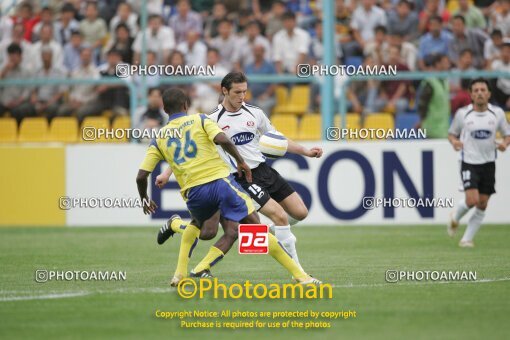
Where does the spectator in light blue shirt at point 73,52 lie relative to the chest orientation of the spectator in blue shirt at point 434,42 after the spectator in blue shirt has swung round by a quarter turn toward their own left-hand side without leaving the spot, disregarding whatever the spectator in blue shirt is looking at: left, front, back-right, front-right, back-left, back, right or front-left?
back

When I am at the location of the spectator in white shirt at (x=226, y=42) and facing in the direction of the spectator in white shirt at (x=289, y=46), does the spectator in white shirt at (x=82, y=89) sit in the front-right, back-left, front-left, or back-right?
back-right

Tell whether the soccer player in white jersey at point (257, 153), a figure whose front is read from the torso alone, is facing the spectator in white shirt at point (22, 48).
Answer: no

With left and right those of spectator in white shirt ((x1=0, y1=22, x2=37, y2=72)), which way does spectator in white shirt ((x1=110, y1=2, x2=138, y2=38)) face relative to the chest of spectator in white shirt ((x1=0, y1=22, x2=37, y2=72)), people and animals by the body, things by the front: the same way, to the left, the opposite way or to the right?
the same way

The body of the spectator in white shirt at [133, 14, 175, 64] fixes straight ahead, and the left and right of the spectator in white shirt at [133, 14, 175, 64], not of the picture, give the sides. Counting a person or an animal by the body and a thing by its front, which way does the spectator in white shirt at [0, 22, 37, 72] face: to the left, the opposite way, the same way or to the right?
the same way

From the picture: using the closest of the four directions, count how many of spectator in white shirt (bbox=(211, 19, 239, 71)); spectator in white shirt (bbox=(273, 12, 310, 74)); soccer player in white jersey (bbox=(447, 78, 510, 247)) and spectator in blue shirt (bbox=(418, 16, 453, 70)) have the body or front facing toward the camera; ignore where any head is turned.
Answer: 4

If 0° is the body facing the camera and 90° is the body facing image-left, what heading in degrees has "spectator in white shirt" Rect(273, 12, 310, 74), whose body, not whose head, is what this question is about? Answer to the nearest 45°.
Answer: approximately 0°

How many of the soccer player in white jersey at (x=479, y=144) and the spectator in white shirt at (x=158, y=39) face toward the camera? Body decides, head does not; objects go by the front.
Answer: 2

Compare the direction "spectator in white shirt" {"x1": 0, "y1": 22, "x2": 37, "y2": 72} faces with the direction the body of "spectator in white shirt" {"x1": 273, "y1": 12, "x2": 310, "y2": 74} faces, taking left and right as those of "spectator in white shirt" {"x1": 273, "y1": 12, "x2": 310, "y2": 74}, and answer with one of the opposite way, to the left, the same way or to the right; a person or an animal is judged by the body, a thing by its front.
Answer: the same way

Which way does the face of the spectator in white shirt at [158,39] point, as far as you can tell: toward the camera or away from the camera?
toward the camera

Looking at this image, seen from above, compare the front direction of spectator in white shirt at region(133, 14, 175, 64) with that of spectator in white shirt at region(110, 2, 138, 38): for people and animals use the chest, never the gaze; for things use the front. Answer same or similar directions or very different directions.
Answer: same or similar directions

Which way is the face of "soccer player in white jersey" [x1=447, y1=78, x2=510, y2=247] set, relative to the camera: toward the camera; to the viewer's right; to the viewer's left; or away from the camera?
toward the camera

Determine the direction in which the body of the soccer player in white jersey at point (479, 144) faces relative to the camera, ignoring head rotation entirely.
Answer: toward the camera

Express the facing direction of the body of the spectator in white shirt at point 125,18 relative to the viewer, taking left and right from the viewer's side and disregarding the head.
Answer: facing the viewer

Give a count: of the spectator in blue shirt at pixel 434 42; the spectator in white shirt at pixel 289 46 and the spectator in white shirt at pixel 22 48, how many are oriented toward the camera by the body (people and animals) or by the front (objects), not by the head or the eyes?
3

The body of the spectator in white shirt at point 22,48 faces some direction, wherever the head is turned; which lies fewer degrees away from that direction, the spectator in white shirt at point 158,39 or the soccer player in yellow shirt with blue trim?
the soccer player in yellow shirt with blue trim

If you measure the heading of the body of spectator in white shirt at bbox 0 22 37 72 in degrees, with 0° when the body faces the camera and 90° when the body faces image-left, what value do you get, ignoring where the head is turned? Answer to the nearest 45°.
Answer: approximately 0°

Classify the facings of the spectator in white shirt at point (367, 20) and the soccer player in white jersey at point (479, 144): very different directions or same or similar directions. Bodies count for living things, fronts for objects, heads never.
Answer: same or similar directions
